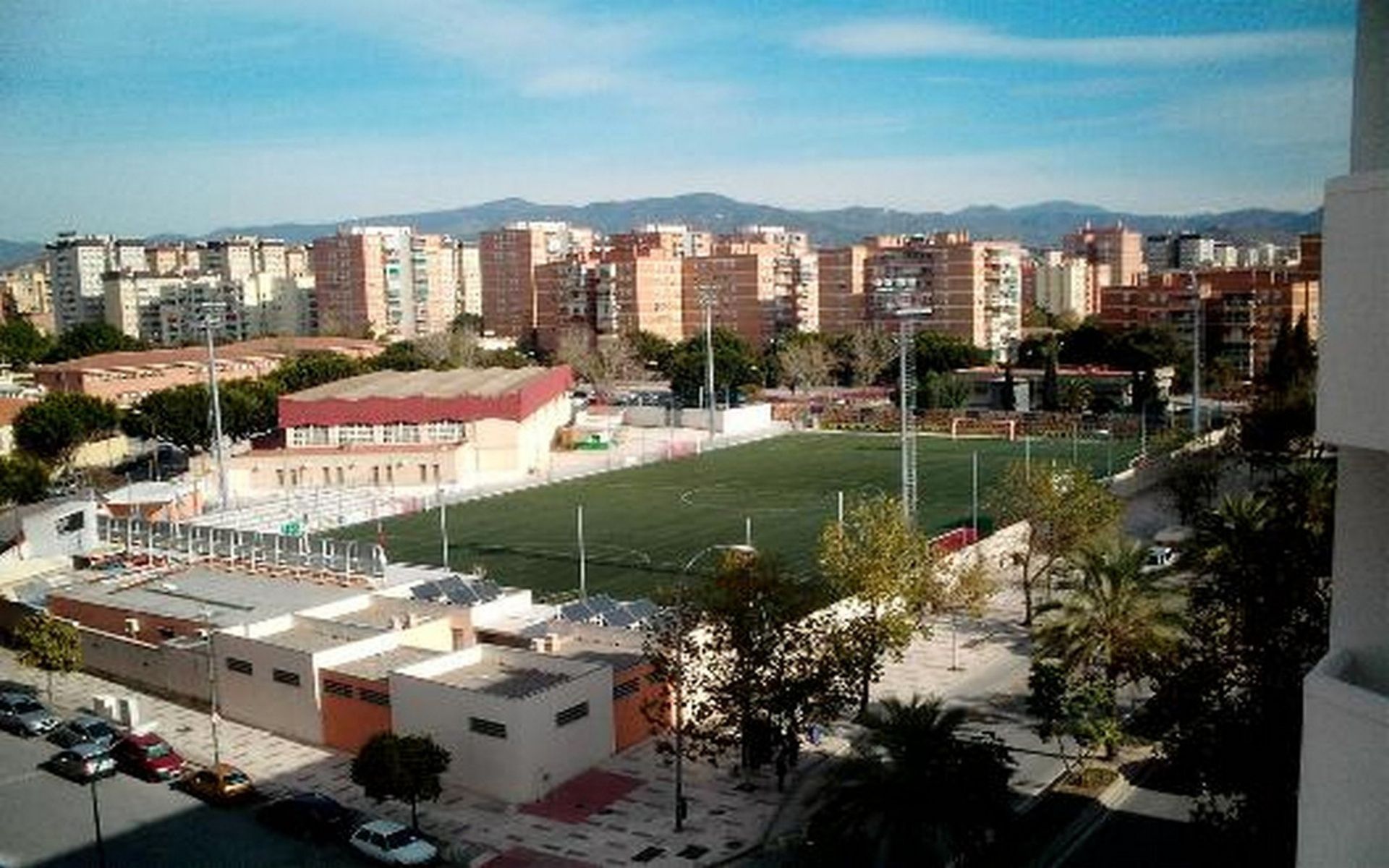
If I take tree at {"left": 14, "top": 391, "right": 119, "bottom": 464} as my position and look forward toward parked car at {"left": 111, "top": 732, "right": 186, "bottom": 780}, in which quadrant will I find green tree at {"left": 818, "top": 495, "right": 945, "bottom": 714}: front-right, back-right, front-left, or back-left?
front-left

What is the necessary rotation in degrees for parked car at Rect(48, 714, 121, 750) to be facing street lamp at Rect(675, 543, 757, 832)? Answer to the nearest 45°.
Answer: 0° — it already faces it

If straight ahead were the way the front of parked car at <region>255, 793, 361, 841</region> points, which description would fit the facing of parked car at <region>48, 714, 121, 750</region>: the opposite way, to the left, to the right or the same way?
the same way

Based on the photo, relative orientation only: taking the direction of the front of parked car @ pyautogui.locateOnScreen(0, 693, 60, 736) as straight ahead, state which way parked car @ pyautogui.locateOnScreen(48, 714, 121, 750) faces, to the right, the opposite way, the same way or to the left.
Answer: the same way

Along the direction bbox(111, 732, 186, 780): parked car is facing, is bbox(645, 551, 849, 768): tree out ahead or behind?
ahead

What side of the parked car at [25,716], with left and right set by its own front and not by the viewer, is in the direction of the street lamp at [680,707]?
front

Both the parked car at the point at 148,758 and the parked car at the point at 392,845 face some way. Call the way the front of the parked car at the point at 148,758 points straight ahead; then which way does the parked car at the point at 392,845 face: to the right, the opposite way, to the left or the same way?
the same way

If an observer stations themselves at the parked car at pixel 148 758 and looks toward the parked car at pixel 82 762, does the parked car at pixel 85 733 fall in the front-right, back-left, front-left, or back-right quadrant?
front-right

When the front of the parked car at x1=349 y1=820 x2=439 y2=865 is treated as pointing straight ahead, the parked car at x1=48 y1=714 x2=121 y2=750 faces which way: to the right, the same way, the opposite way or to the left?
the same way

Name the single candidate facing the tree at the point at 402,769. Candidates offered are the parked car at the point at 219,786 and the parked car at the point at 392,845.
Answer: the parked car at the point at 219,786

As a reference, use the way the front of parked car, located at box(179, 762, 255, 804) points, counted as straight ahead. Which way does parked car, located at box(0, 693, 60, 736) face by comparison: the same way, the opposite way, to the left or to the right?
the same way

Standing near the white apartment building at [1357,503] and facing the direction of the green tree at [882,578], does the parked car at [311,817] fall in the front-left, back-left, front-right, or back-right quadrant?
front-left
